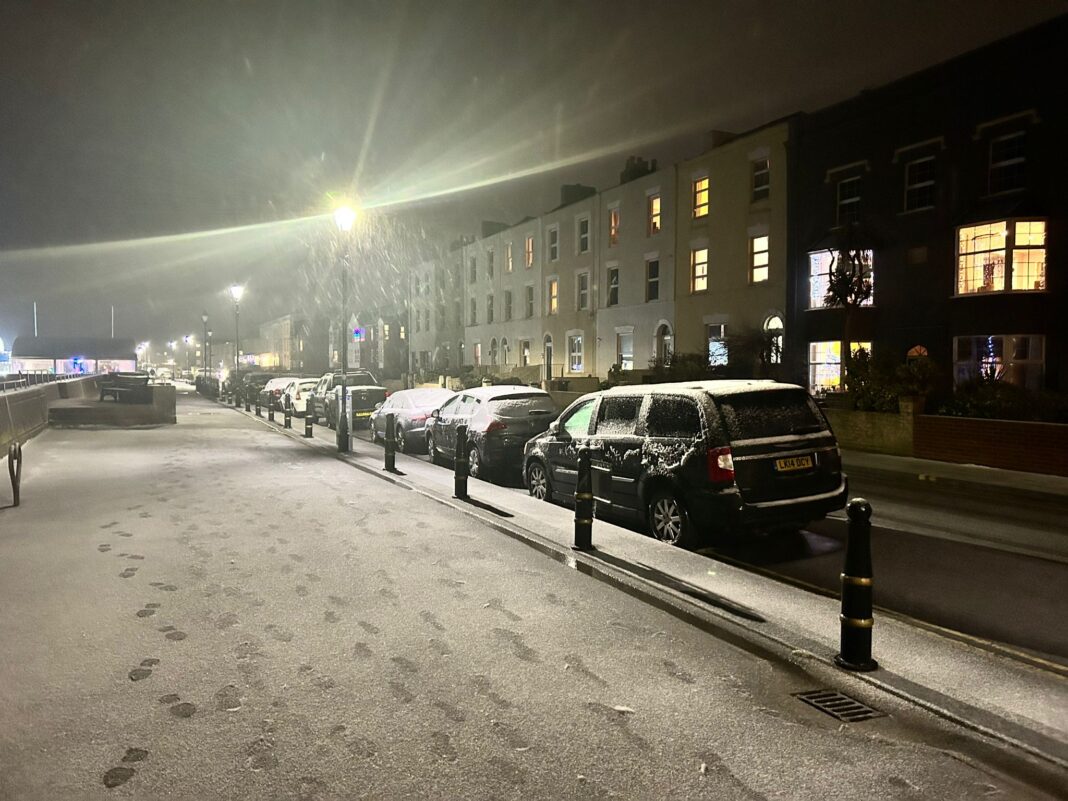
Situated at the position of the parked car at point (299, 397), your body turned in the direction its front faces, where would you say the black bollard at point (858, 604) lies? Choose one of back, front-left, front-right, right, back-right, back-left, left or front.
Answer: back-left

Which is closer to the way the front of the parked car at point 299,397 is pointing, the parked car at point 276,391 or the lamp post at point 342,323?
the parked car

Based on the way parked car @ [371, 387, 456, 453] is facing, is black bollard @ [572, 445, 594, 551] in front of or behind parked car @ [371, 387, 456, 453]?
behind

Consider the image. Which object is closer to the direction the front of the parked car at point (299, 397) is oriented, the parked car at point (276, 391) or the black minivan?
the parked car

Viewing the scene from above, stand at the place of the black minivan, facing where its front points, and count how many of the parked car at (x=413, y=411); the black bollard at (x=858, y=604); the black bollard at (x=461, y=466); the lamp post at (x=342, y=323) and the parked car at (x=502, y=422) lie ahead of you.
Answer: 4

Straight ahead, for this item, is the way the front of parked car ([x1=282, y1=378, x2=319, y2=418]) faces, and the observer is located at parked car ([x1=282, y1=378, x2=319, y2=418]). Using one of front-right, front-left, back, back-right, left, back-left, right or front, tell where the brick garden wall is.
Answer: back

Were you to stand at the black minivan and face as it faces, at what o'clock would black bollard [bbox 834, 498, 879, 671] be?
The black bollard is roughly at 7 o'clock from the black minivan.

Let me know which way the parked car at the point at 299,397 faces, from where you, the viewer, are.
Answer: facing away from the viewer and to the left of the viewer

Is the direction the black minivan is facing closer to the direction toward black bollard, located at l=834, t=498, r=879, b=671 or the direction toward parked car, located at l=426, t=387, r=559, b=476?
the parked car

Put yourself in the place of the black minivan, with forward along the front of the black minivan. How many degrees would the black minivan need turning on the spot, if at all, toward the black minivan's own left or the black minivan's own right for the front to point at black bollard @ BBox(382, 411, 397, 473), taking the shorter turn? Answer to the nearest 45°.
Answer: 0° — it already faces it

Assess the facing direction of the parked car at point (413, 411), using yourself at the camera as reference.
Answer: facing away from the viewer and to the left of the viewer

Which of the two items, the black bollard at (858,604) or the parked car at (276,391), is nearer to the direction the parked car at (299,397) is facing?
the parked car

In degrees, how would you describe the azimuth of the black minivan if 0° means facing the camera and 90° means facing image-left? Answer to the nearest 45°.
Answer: approximately 135°

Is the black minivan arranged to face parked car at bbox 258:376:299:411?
yes
